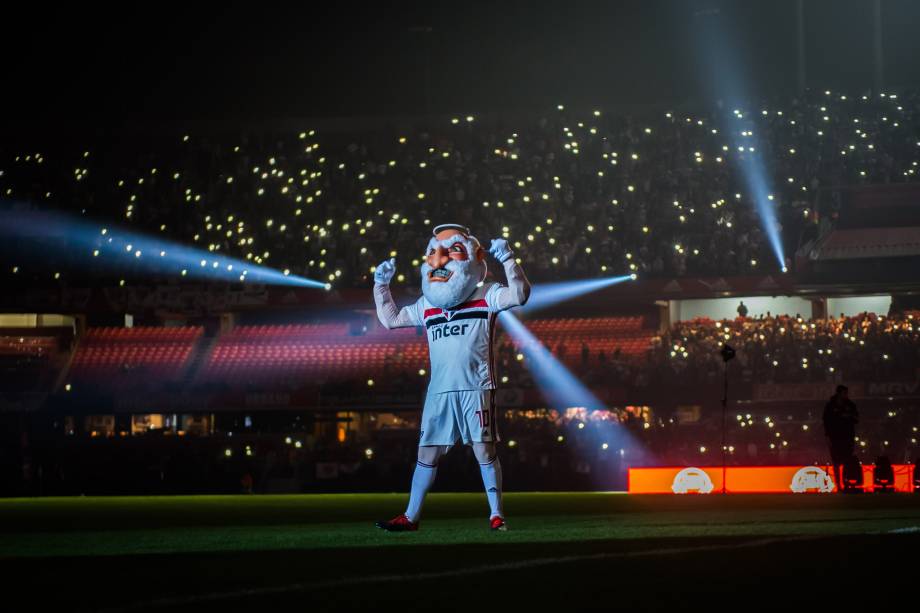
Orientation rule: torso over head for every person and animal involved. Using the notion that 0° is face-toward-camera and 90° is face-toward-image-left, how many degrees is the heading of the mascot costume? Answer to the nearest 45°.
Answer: approximately 45°
